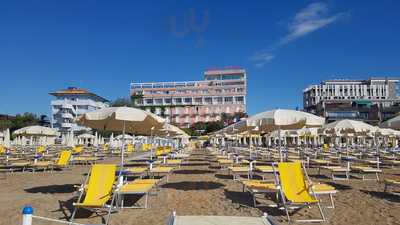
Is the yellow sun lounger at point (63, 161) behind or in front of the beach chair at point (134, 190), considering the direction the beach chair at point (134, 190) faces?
behind

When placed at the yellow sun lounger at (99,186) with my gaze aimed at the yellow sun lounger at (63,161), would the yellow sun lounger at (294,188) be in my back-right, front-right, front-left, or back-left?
back-right

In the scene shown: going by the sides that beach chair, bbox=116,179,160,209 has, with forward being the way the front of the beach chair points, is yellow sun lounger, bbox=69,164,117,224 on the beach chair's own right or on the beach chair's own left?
on the beach chair's own right

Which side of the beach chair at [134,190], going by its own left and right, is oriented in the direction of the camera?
front

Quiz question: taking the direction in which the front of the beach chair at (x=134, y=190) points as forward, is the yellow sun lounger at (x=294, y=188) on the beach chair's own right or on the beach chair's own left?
on the beach chair's own left
